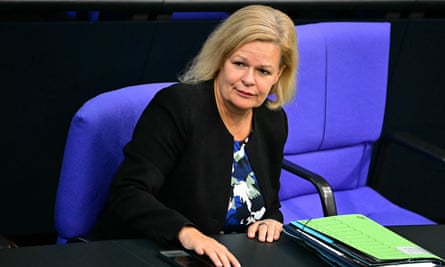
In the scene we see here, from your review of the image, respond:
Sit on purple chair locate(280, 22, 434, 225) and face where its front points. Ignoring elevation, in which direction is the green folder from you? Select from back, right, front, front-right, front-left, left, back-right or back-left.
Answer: front-right

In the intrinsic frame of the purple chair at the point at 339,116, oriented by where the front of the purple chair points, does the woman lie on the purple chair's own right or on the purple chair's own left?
on the purple chair's own right

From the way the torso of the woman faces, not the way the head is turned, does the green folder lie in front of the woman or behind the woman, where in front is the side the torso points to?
in front

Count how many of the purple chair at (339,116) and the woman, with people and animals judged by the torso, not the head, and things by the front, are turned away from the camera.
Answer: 0

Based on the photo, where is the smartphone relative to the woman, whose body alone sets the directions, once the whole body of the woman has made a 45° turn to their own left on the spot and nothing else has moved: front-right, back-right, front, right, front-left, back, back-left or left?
right

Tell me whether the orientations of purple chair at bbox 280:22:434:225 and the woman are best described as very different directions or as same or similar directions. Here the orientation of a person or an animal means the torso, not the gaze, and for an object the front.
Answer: same or similar directions

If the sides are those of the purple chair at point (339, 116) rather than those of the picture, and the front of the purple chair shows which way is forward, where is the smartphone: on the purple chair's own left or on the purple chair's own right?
on the purple chair's own right

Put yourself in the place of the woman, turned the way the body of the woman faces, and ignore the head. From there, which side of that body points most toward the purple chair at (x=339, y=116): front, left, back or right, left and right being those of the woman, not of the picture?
left
